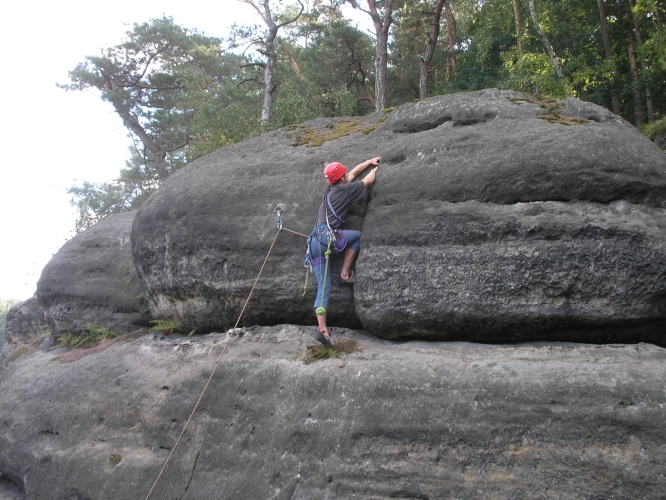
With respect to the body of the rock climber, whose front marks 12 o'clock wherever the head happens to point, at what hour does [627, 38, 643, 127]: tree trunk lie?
The tree trunk is roughly at 12 o'clock from the rock climber.

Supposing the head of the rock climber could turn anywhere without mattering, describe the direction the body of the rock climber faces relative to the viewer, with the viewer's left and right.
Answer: facing away from the viewer and to the right of the viewer

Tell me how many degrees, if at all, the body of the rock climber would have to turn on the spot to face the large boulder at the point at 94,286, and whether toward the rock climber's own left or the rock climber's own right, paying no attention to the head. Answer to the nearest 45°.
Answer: approximately 90° to the rock climber's own left

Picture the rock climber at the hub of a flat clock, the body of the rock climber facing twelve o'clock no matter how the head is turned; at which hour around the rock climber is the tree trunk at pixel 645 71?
The tree trunk is roughly at 12 o'clock from the rock climber.

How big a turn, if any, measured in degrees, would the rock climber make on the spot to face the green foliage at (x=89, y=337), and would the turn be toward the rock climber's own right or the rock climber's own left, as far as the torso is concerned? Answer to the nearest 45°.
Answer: approximately 90° to the rock climber's own left

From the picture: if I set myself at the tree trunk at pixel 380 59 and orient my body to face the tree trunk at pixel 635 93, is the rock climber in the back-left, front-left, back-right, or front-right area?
back-right

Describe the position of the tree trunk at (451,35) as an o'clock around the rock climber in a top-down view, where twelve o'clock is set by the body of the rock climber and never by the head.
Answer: The tree trunk is roughly at 11 o'clock from the rock climber.

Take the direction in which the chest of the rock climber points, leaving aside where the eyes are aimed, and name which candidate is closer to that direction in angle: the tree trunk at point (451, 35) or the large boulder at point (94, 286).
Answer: the tree trunk

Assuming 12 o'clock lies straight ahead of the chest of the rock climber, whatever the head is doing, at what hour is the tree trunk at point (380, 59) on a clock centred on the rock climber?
The tree trunk is roughly at 11 o'clock from the rock climber.
